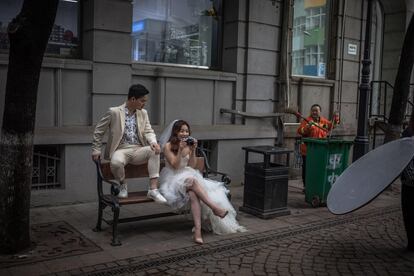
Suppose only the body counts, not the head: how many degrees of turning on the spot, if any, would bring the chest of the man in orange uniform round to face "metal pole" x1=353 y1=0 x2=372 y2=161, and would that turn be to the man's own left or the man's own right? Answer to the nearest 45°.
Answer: approximately 90° to the man's own left

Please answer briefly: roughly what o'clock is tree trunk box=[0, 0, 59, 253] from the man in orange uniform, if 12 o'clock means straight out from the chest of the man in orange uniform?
The tree trunk is roughly at 1 o'clock from the man in orange uniform.

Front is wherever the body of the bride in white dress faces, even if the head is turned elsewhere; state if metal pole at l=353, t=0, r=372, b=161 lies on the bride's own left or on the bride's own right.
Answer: on the bride's own left

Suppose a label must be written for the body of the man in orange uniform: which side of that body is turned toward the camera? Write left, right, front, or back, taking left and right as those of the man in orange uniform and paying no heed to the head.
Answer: front

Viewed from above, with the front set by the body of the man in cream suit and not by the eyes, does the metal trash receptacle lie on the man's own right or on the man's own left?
on the man's own left

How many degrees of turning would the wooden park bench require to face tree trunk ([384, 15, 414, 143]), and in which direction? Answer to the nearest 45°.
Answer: approximately 90° to its left

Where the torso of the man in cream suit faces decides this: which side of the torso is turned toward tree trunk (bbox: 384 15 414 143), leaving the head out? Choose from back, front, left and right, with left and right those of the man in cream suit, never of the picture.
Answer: left

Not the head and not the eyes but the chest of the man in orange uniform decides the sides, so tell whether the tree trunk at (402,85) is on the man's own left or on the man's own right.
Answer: on the man's own left

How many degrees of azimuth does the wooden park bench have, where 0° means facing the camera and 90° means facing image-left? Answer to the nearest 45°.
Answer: approximately 315°

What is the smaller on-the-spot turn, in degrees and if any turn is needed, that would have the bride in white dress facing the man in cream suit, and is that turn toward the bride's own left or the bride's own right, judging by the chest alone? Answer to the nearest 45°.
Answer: approximately 135° to the bride's own right

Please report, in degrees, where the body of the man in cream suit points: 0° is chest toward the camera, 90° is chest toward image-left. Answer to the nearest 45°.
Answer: approximately 315°

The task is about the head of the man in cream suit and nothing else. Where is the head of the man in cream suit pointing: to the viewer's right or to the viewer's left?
to the viewer's right

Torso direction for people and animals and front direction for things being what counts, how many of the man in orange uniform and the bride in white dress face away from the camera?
0

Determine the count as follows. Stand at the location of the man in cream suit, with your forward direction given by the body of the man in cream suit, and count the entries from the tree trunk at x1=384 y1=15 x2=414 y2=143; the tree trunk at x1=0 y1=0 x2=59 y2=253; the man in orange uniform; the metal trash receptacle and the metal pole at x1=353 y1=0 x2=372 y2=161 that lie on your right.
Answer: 1

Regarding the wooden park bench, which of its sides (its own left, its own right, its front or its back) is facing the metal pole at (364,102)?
left
